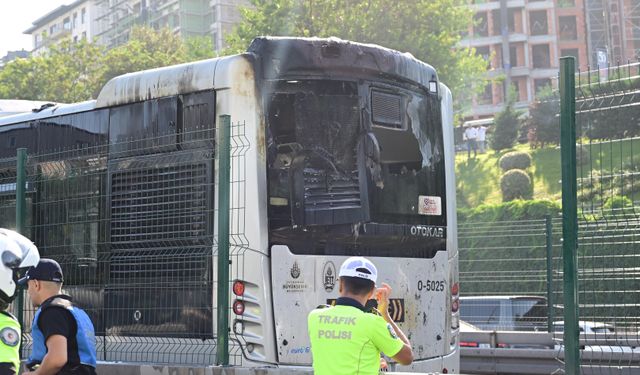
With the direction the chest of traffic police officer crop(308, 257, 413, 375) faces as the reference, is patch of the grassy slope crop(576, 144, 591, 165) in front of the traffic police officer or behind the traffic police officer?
in front

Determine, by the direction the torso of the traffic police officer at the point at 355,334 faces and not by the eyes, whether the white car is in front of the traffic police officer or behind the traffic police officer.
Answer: in front

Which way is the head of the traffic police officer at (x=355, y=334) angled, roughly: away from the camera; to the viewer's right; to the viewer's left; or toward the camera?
away from the camera

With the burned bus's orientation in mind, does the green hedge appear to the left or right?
on its right

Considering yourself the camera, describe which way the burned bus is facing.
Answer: facing away from the viewer and to the left of the viewer

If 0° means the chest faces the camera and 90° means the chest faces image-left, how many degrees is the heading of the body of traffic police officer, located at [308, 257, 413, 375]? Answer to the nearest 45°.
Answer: approximately 225°

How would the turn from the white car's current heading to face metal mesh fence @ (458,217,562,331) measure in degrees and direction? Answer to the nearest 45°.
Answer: approximately 90° to its left

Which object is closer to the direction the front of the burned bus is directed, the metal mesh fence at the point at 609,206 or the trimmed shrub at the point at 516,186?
the trimmed shrub

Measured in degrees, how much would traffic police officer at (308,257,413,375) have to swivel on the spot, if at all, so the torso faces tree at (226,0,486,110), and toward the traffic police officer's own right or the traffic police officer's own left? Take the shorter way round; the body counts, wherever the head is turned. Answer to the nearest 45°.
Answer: approximately 45° to the traffic police officer's own left
